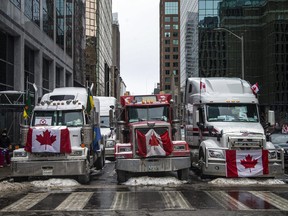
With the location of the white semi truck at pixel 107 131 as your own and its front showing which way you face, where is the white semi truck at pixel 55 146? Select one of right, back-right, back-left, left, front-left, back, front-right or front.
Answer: front

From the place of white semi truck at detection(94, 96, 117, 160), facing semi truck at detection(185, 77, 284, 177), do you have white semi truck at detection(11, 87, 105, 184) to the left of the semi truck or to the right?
right

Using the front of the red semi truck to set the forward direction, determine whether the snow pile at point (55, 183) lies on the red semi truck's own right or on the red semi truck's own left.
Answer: on the red semi truck's own right

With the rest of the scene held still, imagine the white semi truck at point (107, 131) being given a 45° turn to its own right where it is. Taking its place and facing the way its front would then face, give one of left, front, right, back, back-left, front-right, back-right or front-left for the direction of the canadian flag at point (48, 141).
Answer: front-left

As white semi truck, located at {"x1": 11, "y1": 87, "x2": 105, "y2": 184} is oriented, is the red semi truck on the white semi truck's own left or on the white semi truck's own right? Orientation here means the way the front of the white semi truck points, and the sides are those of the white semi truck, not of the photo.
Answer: on the white semi truck's own left

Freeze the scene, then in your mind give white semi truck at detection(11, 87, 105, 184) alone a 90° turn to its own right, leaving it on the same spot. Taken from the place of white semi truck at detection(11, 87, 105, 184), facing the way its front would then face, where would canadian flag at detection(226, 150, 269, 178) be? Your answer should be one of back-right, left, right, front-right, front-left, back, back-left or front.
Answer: back

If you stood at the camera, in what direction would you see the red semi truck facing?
facing the viewer

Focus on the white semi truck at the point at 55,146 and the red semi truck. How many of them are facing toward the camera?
2

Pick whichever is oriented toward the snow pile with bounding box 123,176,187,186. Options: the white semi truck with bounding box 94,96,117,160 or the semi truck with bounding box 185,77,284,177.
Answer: the white semi truck

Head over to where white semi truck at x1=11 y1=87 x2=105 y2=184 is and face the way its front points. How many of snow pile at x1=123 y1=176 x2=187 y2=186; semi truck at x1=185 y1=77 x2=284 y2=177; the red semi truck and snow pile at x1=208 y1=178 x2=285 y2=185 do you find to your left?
4
